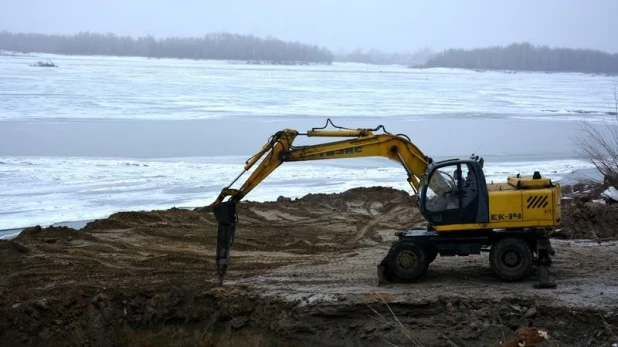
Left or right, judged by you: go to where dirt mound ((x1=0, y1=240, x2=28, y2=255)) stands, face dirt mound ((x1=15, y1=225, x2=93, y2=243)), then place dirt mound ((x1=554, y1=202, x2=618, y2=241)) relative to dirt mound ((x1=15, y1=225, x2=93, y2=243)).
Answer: right

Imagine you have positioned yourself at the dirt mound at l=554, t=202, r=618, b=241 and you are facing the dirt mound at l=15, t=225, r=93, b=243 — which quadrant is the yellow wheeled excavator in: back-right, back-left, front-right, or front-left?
front-left

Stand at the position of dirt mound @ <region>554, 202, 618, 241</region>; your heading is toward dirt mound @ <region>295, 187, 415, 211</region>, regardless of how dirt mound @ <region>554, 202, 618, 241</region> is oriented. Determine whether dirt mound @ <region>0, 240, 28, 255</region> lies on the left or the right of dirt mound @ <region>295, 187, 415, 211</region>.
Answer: left

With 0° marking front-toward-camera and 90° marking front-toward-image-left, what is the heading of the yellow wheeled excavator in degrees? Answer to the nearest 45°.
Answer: approximately 90°

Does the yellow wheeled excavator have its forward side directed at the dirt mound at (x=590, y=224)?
no

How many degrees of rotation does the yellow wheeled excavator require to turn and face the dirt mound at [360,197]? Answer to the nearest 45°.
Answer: approximately 90° to its right

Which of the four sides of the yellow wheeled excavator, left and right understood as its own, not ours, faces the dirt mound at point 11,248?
front

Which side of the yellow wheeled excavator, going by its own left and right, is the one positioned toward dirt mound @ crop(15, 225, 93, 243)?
front
